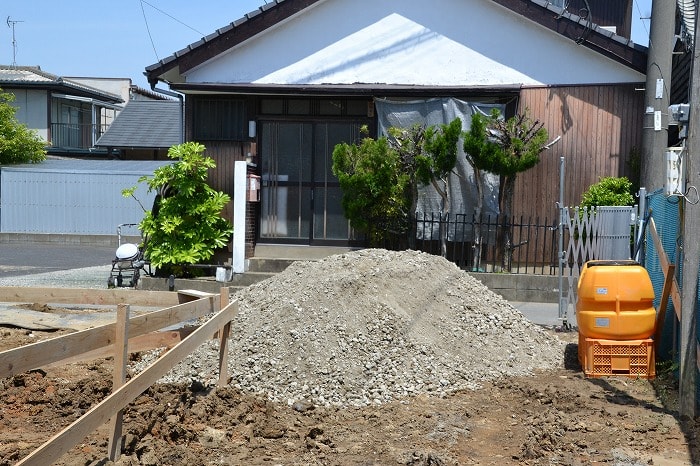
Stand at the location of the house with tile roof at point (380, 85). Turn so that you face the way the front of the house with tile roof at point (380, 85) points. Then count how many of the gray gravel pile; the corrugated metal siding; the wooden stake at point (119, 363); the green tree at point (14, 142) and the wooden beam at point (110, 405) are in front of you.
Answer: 3

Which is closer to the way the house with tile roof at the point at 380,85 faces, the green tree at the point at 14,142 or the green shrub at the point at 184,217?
the green shrub

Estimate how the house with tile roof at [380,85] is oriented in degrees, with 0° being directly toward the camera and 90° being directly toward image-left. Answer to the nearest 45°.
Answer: approximately 0°

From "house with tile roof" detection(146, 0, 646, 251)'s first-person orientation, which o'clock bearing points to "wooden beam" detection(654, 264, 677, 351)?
The wooden beam is roughly at 11 o'clock from the house with tile roof.

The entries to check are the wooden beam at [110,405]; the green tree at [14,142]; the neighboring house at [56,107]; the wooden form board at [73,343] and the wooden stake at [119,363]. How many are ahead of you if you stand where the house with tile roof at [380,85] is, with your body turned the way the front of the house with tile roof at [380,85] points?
3

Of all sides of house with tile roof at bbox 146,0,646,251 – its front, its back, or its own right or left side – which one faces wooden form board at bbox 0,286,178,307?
front

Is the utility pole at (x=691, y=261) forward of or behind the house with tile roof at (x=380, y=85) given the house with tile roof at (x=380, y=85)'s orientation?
forward

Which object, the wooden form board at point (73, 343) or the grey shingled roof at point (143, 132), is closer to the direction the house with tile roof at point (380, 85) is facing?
the wooden form board

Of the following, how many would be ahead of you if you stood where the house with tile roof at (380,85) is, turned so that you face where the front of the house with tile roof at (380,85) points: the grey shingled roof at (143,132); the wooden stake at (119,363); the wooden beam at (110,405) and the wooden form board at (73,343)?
3

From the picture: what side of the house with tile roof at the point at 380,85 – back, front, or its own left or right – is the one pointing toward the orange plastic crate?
front

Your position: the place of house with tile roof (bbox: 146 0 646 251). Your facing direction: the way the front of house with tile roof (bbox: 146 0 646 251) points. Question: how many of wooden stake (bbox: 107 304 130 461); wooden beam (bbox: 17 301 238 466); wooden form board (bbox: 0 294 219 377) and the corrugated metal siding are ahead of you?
3

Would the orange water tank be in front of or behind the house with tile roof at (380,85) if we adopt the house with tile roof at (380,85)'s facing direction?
in front

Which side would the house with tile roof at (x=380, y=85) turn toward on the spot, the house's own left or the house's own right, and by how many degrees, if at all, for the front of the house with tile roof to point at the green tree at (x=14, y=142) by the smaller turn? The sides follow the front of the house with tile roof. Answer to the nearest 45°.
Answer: approximately 135° to the house's own right

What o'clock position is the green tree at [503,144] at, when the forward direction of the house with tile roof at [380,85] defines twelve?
The green tree is roughly at 10 o'clock from the house with tile roof.

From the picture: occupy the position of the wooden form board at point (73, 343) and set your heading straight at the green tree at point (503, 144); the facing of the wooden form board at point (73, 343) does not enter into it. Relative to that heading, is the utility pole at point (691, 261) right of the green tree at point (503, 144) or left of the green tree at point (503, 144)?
right
